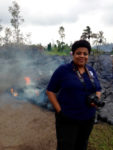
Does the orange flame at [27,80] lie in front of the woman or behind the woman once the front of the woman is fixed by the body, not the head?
behind

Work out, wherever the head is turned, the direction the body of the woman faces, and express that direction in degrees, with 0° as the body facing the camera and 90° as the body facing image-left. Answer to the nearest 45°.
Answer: approximately 315°
